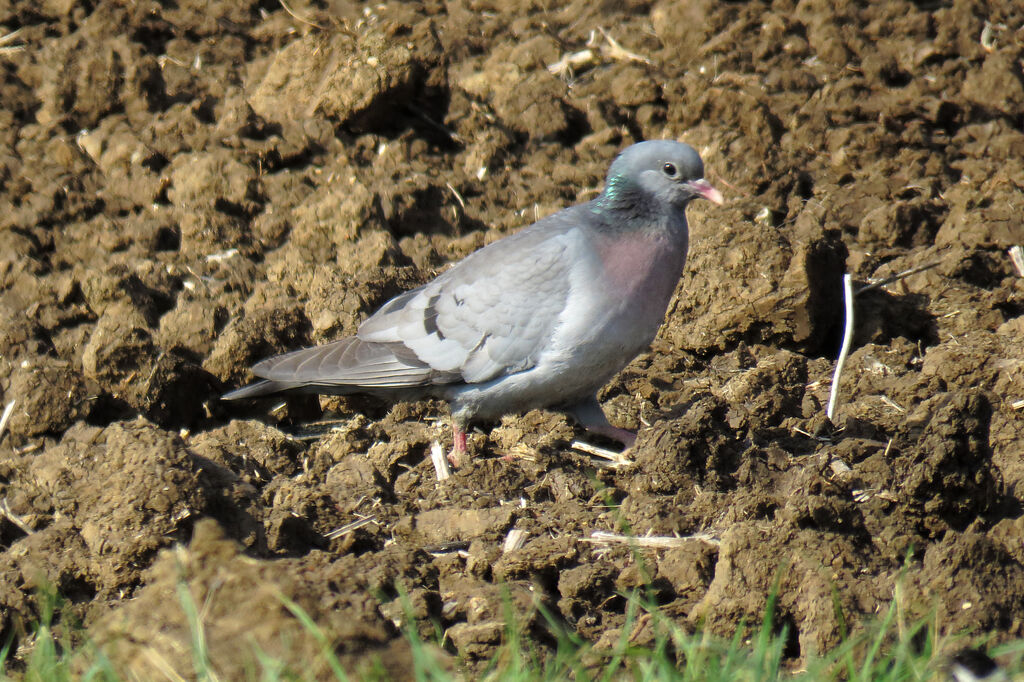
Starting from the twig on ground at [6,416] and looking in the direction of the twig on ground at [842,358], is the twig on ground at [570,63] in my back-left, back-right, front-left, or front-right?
front-left

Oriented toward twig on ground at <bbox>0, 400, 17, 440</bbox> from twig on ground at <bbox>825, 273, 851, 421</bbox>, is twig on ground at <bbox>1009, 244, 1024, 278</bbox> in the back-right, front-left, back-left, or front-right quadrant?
back-right

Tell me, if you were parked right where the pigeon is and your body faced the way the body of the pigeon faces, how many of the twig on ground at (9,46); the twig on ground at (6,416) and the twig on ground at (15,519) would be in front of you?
0

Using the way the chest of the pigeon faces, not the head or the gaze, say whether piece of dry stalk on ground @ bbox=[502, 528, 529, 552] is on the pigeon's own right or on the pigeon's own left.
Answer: on the pigeon's own right

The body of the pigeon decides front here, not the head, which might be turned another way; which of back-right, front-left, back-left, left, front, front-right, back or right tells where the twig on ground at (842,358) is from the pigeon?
front

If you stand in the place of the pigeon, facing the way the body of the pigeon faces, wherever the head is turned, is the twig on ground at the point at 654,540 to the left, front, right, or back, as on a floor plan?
right

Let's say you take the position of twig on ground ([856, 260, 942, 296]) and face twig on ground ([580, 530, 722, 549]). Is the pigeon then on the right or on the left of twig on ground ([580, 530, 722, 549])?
right

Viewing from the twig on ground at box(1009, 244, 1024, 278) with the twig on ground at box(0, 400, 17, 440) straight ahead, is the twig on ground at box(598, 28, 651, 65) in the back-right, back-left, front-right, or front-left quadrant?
front-right

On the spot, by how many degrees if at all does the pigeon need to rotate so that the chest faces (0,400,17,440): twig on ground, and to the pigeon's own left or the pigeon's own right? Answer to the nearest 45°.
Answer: approximately 180°

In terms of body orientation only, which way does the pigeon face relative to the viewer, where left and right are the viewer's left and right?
facing to the right of the viewer

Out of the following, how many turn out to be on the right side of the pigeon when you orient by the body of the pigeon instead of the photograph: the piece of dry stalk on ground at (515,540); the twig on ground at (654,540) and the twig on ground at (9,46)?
2

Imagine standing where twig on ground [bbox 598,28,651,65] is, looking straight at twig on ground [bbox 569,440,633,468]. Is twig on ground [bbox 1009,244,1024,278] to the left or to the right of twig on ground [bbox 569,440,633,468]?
left

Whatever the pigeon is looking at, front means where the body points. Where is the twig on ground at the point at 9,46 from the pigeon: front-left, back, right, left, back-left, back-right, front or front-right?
back-left
